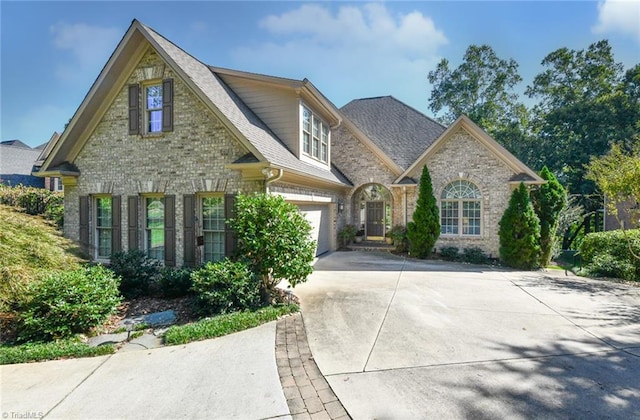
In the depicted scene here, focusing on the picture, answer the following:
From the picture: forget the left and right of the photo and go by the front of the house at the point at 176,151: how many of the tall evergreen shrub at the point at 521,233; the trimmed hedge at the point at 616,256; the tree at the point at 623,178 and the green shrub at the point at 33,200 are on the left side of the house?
3

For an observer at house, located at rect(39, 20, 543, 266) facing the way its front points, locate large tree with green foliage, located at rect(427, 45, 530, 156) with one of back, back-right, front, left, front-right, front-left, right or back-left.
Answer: back-left

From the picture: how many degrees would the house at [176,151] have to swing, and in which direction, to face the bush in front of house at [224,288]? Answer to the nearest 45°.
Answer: approximately 45° to its left

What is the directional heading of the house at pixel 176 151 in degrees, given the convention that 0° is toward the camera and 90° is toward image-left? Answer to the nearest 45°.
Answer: approximately 0°

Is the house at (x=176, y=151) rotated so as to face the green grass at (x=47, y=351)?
yes

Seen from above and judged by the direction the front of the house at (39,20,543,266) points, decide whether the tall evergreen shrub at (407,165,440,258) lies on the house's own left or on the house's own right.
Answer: on the house's own left

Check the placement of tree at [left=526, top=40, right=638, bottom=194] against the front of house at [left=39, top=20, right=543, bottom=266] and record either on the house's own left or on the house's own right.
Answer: on the house's own left

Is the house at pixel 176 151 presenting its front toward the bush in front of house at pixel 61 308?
yes

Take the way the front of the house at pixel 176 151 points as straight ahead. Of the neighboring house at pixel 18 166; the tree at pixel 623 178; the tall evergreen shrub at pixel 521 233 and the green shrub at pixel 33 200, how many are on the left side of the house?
2

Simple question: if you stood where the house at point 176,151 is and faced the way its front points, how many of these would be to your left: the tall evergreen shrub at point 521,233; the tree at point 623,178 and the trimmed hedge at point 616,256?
3

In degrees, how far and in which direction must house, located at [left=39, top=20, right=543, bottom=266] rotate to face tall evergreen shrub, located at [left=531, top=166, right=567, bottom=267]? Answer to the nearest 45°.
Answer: approximately 90° to its left
